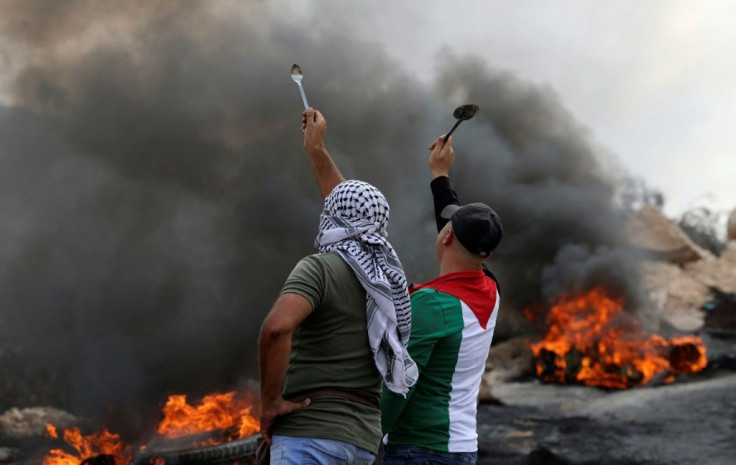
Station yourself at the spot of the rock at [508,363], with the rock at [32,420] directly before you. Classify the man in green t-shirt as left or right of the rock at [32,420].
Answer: left

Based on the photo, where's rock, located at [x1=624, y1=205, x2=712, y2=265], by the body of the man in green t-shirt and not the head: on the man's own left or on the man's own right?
on the man's own right

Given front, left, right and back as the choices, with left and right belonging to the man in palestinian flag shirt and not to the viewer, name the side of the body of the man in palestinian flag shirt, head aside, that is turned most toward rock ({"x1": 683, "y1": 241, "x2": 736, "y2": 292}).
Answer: right

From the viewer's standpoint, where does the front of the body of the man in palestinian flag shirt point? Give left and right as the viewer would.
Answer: facing away from the viewer and to the left of the viewer

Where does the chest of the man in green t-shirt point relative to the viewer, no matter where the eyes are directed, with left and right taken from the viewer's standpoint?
facing away from the viewer and to the left of the viewer

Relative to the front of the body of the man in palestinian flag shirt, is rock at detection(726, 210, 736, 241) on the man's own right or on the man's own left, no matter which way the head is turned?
on the man's own right
